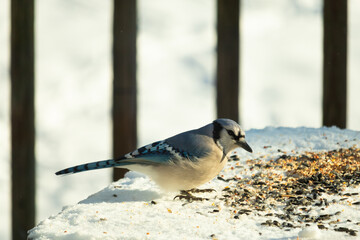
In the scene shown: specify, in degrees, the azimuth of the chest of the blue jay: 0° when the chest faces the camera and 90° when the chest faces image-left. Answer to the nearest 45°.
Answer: approximately 270°
